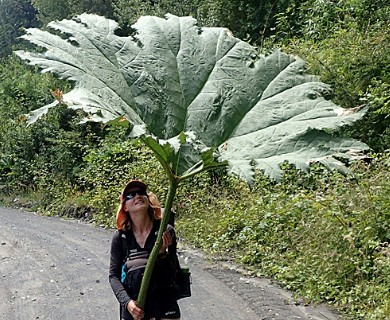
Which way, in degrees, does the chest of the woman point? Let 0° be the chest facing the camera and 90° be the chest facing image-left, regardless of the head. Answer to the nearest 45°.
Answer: approximately 0°
